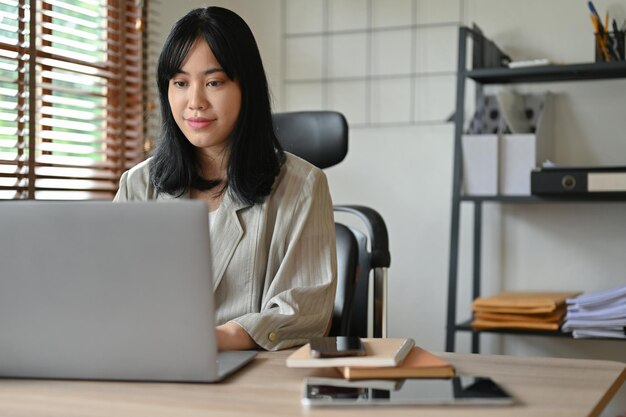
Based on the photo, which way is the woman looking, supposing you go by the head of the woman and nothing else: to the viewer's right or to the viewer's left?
to the viewer's left

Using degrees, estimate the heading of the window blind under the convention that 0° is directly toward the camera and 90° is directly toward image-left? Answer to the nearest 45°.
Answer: approximately 315°

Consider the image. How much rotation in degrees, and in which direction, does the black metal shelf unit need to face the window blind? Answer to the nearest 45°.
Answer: approximately 90° to its right

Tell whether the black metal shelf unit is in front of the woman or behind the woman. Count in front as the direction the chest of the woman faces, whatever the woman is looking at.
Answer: behind

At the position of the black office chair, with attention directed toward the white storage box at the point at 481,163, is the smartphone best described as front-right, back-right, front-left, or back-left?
back-right

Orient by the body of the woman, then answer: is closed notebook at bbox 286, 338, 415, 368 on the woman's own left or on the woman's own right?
on the woman's own left

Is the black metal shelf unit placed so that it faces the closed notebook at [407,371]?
yes

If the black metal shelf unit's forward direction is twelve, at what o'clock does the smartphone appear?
The smartphone is roughly at 12 o'clock from the black metal shelf unit.

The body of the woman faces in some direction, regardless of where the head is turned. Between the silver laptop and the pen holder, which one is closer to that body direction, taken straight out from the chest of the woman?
the silver laptop

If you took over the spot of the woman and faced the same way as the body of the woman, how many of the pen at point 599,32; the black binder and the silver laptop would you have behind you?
2

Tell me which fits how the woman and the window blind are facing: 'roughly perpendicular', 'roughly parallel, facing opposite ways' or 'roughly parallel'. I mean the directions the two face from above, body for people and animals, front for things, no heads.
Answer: roughly perpendicular

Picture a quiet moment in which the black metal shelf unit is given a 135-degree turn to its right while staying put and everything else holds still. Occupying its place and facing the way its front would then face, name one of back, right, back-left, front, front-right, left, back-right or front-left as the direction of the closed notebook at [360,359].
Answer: back-left

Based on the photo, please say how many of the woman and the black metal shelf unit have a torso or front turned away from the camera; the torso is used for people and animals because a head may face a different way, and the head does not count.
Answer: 0

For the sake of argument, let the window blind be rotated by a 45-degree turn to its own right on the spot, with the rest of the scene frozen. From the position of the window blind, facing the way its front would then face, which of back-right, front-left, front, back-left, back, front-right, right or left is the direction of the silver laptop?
front

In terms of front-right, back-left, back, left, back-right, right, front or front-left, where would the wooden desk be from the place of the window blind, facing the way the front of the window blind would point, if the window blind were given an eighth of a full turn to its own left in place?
right

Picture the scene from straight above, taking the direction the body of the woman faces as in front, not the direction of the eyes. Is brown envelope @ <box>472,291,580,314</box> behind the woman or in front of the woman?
behind
